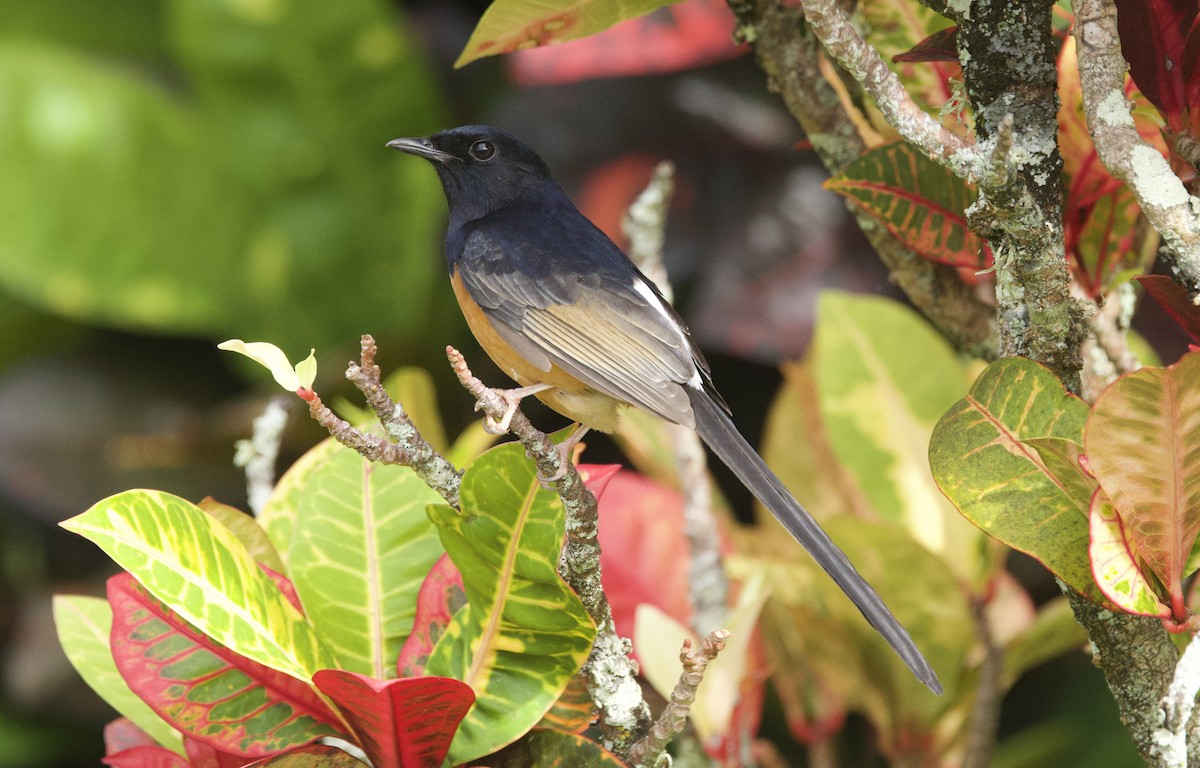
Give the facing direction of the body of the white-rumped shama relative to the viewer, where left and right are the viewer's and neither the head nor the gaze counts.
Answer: facing to the left of the viewer

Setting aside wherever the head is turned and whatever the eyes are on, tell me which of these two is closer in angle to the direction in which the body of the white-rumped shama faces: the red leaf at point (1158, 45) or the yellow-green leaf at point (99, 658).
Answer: the yellow-green leaf

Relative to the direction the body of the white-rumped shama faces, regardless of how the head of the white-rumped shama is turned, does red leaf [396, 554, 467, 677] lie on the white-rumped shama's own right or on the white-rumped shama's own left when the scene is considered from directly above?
on the white-rumped shama's own left

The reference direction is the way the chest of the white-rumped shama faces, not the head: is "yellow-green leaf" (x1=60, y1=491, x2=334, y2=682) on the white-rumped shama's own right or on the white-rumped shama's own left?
on the white-rumped shama's own left

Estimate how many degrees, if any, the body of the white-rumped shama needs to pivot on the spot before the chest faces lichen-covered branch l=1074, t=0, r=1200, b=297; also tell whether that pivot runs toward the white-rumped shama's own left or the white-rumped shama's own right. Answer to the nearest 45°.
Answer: approximately 135° to the white-rumped shama's own left
